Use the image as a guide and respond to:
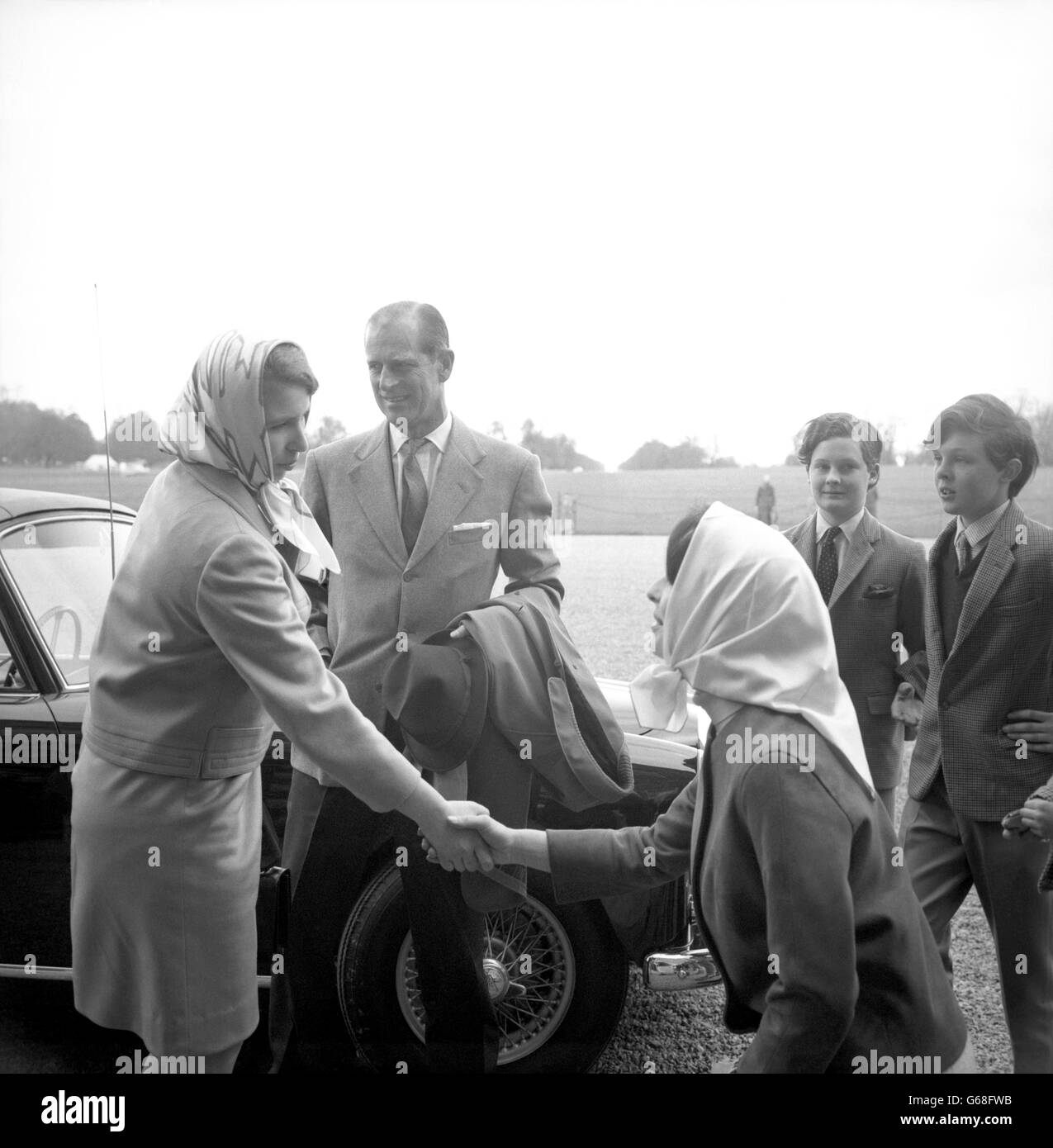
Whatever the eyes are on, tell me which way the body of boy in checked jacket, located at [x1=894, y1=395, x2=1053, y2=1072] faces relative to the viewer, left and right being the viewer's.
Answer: facing the viewer and to the left of the viewer

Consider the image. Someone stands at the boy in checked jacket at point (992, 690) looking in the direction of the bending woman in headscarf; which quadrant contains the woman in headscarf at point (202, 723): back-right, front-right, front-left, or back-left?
front-right

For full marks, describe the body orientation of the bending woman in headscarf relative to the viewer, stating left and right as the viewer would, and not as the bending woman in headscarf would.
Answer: facing to the left of the viewer

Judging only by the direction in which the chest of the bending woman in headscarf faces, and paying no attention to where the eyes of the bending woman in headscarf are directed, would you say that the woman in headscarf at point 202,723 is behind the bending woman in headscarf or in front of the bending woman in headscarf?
in front

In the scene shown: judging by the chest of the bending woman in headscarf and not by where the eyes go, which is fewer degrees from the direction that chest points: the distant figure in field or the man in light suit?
the man in light suit

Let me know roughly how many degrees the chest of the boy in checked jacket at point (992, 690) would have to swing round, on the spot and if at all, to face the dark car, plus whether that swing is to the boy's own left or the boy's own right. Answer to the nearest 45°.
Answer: approximately 45° to the boy's own right

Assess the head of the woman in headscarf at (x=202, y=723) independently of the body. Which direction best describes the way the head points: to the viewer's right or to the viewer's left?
to the viewer's right

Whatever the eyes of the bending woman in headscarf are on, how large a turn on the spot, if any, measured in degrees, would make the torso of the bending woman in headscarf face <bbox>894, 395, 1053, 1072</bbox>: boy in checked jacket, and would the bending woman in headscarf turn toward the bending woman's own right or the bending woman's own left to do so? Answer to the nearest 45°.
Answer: approximately 135° to the bending woman's own right
